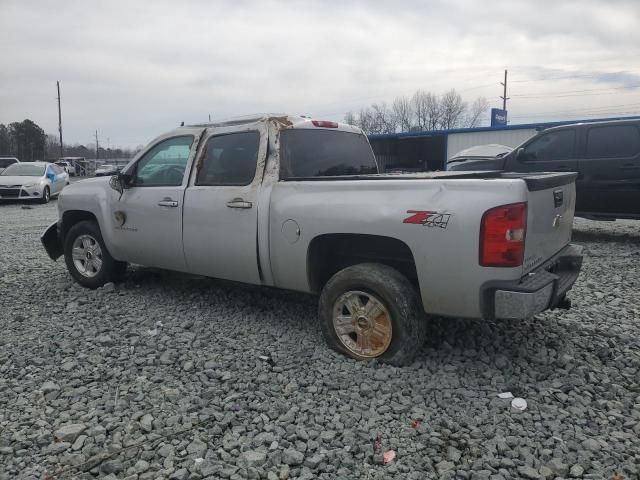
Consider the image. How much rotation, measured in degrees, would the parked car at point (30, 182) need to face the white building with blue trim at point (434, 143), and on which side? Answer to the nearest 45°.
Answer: approximately 135° to its left

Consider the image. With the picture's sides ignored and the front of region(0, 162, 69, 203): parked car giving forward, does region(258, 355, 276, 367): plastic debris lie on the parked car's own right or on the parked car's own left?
on the parked car's own left

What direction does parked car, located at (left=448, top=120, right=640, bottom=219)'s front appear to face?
to the viewer's left

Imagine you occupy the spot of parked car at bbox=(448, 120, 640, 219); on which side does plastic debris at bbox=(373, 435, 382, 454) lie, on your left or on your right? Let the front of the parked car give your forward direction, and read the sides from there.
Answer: on your left

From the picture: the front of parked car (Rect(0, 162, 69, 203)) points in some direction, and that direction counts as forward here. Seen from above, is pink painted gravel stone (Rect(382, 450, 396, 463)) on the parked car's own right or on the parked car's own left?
on the parked car's own left

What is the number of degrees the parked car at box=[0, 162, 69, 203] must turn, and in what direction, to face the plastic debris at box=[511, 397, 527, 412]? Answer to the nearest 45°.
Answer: approximately 45° to its left

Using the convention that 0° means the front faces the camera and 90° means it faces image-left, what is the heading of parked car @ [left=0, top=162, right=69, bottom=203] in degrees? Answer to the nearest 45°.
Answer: approximately 45°

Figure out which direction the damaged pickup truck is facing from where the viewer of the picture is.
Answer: facing away from the viewer and to the left of the viewer

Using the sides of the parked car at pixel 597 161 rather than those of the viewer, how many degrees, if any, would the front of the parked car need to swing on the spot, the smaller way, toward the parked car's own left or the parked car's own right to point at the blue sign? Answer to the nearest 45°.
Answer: approximately 90° to the parked car's own right

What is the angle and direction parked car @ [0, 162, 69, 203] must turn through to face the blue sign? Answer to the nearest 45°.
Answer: approximately 135° to its left
